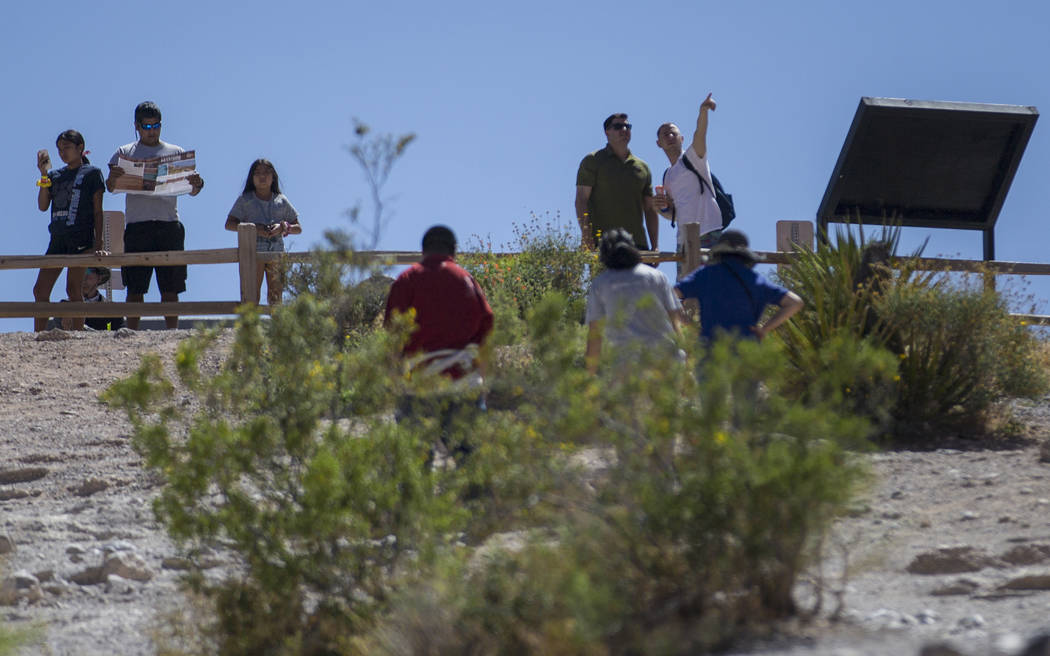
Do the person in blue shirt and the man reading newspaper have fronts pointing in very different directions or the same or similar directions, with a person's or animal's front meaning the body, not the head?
very different directions

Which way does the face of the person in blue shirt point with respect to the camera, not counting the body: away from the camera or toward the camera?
away from the camera

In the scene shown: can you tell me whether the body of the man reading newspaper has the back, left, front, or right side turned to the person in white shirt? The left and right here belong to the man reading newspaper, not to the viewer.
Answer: left

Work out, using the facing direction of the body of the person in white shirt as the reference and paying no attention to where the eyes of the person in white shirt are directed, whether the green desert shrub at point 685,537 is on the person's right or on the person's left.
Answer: on the person's left

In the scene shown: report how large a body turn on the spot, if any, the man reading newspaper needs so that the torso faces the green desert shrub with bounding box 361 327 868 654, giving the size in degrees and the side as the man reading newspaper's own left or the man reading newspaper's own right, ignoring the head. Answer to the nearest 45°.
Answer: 0° — they already face it

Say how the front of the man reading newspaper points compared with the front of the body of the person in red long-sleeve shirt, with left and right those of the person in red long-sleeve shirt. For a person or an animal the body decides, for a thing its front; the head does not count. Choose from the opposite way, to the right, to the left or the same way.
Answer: the opposite way

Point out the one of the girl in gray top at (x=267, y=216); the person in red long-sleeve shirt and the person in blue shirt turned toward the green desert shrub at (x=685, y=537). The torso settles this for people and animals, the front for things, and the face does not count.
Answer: the girl in gray top

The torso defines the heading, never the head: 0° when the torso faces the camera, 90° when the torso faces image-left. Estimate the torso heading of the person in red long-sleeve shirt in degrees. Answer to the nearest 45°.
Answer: approximately 180°

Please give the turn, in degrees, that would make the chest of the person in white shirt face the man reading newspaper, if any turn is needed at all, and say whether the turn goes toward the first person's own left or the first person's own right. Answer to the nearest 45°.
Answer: approximately 45° to the first person's own right

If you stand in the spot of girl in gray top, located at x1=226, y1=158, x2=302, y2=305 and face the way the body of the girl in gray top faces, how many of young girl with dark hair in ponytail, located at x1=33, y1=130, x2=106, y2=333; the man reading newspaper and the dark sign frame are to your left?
1

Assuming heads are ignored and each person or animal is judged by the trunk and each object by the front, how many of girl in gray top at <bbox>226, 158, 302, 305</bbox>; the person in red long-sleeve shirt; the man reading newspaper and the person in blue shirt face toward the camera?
2

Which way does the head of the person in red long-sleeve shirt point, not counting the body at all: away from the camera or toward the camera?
away from the camera

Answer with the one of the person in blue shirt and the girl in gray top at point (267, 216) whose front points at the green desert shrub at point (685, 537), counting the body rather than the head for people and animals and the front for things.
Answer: the girl in gray top
